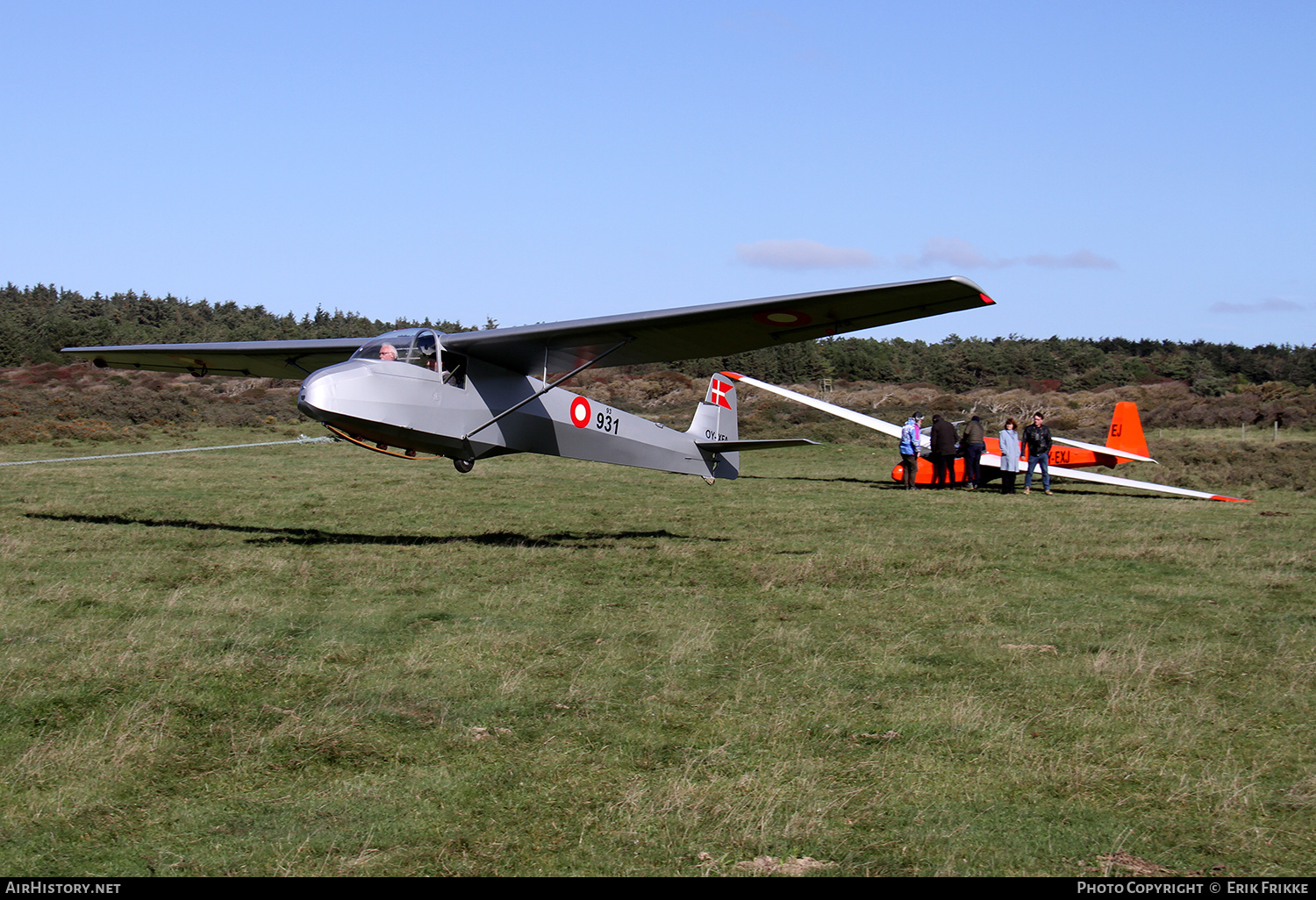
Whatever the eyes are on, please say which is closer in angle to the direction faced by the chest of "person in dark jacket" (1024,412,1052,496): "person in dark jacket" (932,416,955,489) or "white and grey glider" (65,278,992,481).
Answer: the white and grey glider

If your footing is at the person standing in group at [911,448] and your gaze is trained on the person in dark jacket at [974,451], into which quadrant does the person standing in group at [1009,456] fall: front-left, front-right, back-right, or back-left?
front-right

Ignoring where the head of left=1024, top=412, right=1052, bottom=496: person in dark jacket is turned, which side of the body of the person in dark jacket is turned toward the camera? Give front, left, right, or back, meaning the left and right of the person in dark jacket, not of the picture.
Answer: front

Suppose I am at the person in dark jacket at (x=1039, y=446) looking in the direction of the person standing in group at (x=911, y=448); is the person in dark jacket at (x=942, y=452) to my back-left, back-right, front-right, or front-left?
front-right

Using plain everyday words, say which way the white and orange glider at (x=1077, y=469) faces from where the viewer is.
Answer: facing the viewer and to the left of the viewer

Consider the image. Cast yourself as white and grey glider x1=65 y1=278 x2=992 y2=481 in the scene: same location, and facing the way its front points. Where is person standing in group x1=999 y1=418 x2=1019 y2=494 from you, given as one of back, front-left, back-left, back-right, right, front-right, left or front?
back

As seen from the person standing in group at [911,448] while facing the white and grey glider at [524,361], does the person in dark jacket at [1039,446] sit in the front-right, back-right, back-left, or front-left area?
back-left

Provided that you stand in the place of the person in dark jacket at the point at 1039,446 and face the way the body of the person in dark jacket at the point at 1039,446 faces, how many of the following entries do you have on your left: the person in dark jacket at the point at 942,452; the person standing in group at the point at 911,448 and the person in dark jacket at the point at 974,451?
0

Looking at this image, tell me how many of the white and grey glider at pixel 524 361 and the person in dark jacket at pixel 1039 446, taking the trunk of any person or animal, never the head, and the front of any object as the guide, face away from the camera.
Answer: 0
